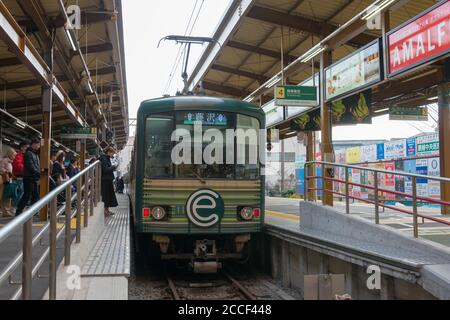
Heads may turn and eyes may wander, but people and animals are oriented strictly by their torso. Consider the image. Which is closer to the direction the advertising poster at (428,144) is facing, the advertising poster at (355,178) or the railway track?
the railway track

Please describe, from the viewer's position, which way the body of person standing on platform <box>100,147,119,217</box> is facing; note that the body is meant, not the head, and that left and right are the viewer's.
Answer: facing to the right of the viewer

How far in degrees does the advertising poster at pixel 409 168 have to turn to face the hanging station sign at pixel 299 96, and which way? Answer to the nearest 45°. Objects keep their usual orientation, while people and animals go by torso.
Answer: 0° — it already faces it

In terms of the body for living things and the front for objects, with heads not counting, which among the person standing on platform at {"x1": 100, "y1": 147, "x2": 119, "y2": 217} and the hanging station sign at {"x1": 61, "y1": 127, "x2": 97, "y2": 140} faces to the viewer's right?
the person standing on platform

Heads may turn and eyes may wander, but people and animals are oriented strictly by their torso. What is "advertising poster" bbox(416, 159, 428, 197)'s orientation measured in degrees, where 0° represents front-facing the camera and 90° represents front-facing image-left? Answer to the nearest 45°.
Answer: approximately 45°

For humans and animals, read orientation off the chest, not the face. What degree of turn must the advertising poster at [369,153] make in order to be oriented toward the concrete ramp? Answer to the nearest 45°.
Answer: approximately 45° to its left

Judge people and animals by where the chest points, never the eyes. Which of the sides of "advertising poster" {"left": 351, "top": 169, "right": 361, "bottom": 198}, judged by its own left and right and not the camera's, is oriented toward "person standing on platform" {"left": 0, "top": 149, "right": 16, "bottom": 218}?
front

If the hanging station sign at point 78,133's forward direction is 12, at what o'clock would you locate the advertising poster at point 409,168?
The advertising poster is roughly at 10 o'clock from the hanging station sign.

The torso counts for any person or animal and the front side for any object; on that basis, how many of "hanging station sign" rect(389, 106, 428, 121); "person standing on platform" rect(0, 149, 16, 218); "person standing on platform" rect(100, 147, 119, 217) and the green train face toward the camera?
2

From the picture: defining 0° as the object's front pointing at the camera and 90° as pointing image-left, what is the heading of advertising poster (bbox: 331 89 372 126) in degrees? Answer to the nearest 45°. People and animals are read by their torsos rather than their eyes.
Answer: approximately 45°

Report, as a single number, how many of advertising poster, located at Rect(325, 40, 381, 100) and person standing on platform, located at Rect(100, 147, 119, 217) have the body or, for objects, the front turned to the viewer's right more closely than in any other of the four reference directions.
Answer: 1

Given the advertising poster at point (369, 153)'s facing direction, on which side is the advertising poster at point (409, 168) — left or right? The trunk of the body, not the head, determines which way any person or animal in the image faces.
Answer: on its left
